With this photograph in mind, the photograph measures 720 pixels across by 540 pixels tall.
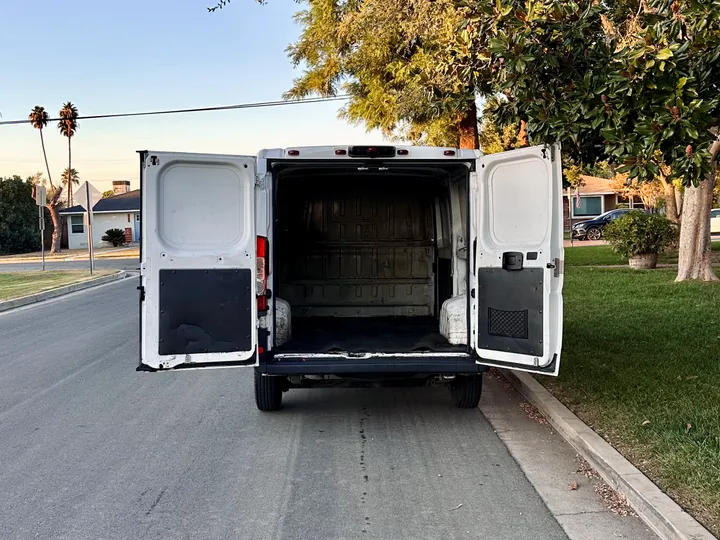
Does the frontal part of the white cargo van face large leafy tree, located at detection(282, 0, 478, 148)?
yes

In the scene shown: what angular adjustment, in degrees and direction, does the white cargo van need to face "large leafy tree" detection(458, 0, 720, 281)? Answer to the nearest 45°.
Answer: approximately 90° to its right

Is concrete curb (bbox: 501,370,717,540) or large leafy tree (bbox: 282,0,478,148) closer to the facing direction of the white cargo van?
the large leafy tree

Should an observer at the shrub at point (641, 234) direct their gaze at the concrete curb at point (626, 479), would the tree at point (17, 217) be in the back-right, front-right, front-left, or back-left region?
back-right

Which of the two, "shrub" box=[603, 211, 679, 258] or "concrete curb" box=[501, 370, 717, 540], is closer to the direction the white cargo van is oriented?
the shrub

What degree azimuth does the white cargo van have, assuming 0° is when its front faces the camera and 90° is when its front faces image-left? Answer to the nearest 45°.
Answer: approximately 180°

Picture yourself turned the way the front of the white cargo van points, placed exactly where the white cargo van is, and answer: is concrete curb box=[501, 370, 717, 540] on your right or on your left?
on your right

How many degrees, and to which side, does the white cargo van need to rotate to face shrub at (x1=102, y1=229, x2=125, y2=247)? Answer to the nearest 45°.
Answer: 0° — it already faces it
